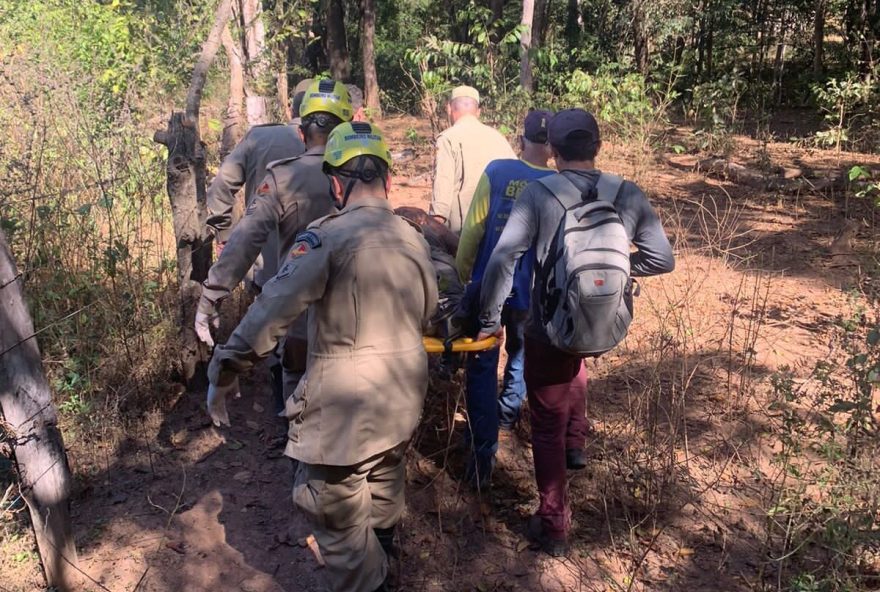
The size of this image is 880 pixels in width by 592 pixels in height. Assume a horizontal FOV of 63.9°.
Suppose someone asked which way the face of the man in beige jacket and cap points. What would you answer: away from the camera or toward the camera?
away from the camera

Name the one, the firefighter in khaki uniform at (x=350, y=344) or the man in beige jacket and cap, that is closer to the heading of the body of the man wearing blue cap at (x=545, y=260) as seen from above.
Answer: the man in beige jacket and cap

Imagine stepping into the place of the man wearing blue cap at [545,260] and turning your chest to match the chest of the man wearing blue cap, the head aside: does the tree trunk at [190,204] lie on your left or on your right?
on your left

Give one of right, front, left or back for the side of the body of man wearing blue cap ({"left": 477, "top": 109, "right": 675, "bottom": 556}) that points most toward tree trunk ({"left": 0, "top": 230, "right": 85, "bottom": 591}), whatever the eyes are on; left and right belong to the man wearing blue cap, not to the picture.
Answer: left

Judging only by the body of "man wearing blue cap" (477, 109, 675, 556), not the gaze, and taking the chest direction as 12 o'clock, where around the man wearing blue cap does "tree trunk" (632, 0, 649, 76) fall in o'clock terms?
The tree trunk is roughly at 12 o'clock from the man wearing blue cap.

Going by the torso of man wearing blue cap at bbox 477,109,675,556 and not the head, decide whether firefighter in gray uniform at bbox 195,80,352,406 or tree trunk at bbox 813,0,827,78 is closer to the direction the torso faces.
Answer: the tree trunk

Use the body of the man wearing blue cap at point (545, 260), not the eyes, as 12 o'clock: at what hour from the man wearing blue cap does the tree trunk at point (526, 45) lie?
The tree trunk is roughly at 12 o'clock from the man wearing blue cap.

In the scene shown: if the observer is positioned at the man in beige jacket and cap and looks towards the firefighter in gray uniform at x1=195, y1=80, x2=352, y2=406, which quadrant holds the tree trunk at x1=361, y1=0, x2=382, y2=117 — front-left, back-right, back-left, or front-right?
back-right

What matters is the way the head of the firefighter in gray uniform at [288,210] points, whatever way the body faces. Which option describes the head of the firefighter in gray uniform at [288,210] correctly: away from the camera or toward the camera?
away from the camera

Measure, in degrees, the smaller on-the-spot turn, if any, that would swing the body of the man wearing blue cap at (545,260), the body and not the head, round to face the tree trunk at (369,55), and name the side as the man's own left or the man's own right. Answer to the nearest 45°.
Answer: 0° — they already face it

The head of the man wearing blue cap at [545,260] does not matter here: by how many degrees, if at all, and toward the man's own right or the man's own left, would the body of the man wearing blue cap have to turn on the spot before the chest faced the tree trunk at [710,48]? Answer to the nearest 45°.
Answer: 0° — they already face it

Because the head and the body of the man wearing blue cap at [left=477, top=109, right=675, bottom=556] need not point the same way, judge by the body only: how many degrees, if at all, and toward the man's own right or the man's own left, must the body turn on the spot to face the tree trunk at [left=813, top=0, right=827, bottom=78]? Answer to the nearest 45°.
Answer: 0° — they already face it

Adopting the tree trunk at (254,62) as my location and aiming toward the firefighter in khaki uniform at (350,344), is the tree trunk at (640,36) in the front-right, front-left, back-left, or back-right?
back-left

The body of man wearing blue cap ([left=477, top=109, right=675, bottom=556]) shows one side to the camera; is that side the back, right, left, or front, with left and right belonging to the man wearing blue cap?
back
